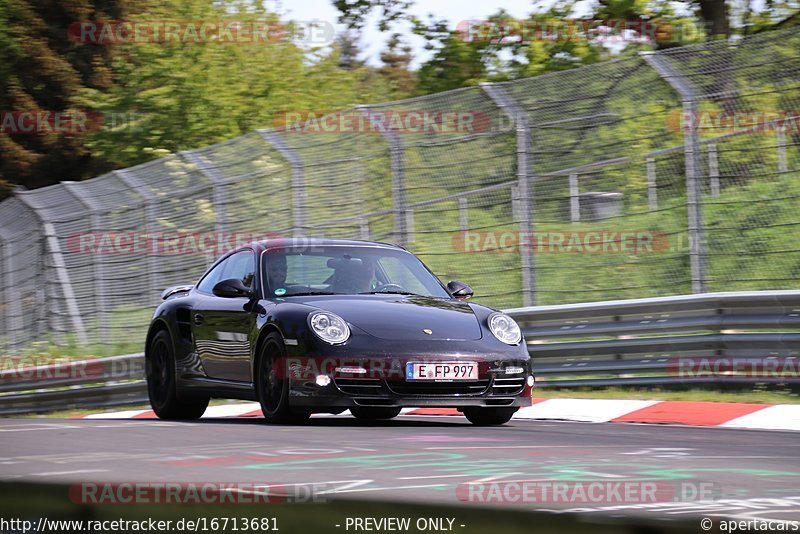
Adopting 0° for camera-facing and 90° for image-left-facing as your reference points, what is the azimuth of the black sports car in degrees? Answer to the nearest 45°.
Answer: approximately 315°

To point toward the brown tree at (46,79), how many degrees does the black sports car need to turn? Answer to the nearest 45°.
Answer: approximately 135° to its left

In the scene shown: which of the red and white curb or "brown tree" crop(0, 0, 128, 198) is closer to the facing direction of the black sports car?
the red and white curb

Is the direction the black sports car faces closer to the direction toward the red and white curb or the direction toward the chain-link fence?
the red and white curb
